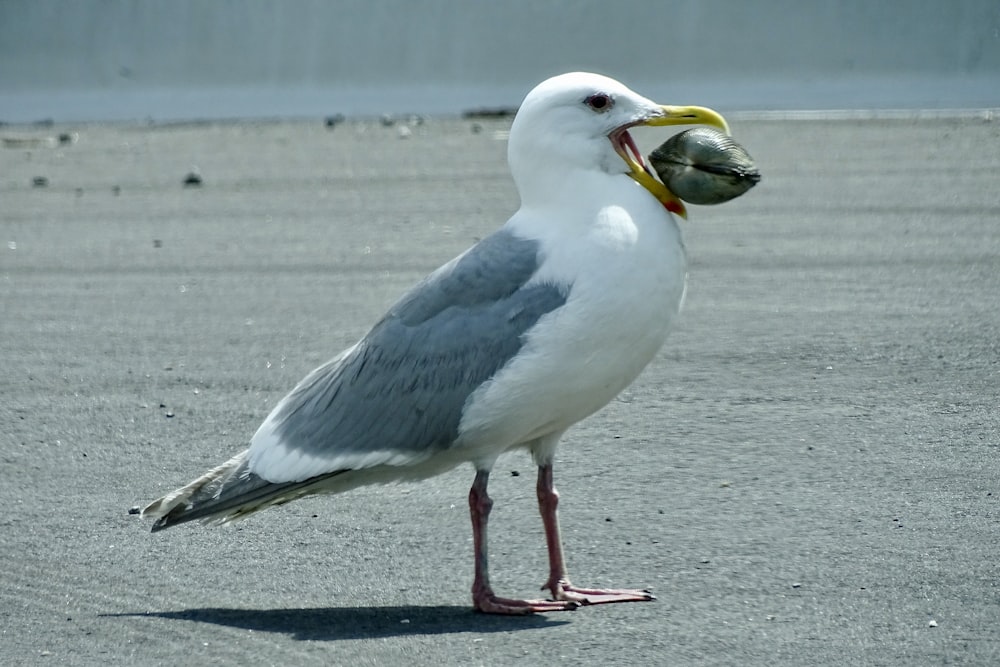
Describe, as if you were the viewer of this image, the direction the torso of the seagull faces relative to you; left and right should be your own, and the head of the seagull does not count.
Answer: facing to the right of the viewer
